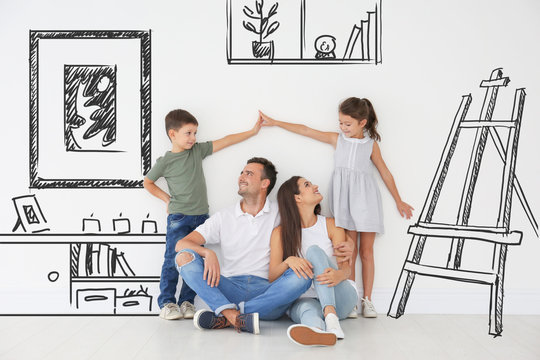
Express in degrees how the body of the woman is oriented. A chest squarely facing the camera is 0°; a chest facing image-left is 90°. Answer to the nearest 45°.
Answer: approximately 0°

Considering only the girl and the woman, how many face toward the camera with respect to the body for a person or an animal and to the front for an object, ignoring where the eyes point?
2

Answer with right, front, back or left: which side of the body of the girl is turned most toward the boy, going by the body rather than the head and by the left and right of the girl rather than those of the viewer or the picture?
right
